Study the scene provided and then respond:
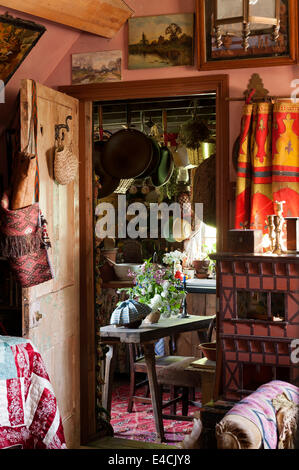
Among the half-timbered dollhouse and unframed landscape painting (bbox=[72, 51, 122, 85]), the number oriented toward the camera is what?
2

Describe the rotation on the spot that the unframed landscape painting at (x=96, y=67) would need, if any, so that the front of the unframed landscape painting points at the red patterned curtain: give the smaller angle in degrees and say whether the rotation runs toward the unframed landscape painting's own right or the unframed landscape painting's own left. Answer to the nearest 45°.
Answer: approximately 45° to the unframed landscape painting's own left

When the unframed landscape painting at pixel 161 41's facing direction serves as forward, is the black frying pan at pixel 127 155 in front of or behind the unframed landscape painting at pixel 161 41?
behind

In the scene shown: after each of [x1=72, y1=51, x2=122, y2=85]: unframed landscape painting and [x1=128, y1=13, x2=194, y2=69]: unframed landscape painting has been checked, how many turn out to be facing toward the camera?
2

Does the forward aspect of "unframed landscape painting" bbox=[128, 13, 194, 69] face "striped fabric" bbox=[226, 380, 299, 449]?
yes

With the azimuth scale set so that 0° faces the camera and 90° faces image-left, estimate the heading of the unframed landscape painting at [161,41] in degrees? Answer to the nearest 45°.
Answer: approximately 0°

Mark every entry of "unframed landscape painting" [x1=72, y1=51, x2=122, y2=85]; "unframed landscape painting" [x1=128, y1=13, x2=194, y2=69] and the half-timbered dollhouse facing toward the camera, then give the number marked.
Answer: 3

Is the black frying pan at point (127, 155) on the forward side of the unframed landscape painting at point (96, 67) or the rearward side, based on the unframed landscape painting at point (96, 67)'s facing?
on the rearward side

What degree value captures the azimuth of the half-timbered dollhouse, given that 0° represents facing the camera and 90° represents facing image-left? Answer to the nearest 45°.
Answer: approximately 0°
